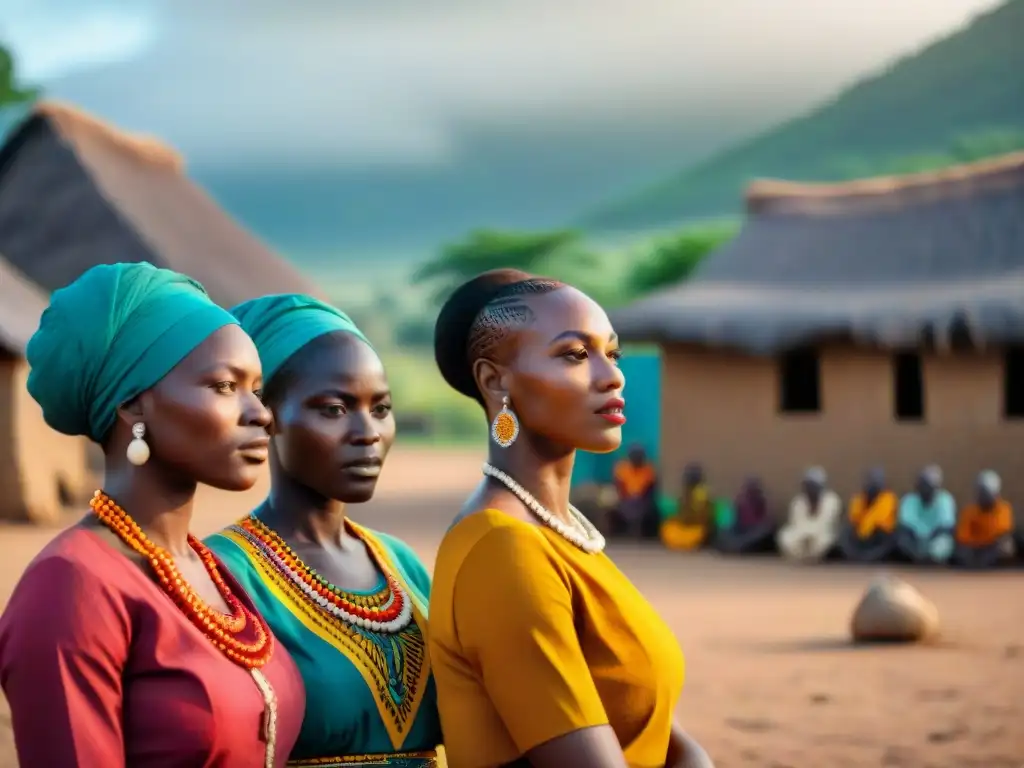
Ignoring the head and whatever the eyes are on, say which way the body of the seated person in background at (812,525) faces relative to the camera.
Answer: toward the camera

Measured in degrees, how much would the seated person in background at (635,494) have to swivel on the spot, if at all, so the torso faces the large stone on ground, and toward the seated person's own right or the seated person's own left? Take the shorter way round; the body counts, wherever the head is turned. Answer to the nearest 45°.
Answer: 0° — they already face it

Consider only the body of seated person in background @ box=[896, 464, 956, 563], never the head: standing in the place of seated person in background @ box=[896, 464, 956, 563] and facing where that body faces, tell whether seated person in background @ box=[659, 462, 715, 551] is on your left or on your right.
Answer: on your right

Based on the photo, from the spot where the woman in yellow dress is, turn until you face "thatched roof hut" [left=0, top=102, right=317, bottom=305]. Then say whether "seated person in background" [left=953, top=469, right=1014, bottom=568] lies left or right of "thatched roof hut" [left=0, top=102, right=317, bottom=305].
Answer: right

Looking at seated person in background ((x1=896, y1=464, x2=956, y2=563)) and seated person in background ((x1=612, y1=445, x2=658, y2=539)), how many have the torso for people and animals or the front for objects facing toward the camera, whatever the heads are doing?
2

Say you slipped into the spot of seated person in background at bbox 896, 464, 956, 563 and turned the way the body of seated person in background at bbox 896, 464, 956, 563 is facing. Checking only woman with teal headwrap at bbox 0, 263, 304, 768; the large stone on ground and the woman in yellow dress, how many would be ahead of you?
3

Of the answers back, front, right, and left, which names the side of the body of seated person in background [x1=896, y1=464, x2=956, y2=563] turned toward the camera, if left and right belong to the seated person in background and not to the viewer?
front

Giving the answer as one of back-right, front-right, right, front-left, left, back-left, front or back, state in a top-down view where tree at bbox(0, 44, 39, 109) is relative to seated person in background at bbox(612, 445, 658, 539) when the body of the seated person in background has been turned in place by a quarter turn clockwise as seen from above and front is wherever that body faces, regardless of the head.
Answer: front-right

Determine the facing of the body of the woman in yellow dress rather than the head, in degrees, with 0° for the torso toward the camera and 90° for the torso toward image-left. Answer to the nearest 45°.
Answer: approximately 315°

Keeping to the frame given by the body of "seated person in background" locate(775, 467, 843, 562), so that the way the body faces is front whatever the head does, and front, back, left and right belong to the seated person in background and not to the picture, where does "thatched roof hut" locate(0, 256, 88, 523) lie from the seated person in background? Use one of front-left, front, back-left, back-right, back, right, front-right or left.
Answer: right

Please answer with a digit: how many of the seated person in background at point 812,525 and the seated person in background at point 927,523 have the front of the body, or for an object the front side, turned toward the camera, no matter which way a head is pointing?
2

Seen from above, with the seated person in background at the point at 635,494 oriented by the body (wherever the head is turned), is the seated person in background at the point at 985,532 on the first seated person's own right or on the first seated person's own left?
on the first seated person's own left

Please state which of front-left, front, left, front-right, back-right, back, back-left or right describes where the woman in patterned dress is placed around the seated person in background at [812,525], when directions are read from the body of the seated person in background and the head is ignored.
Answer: front

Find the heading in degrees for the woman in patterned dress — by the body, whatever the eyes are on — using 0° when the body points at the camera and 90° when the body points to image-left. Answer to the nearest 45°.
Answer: approximately 315°
